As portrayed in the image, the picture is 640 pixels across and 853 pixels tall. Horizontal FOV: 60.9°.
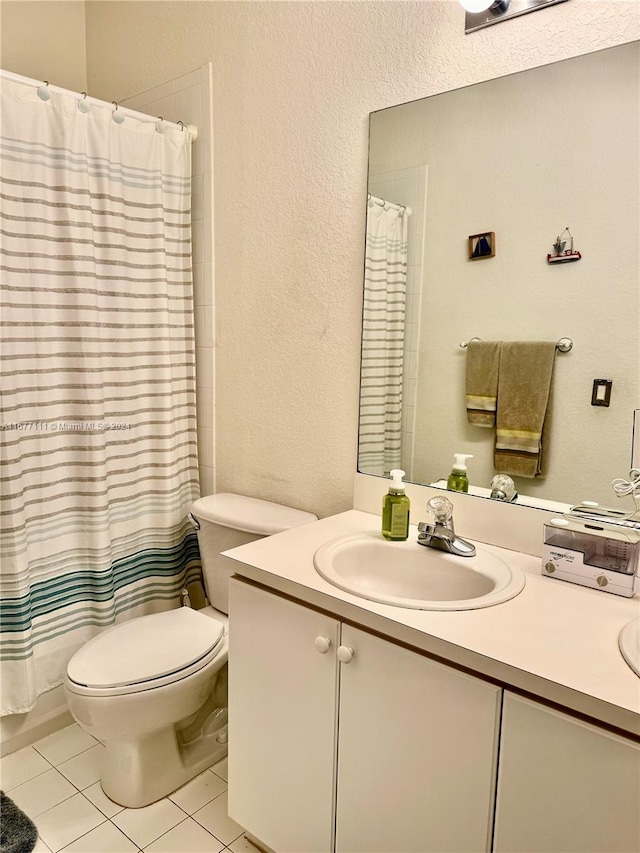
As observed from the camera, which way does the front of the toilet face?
facing the viewer and to the left of the viewer

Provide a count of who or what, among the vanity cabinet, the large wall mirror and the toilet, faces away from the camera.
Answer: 0

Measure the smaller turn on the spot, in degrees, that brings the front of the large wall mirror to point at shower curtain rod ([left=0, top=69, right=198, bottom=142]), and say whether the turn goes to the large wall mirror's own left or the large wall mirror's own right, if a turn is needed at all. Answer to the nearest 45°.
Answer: approximately 45° to the large wall mirror's own right

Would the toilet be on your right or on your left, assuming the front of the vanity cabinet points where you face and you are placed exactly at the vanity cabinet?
on your right

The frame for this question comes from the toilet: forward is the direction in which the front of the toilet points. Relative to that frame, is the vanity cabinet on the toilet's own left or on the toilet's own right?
on the toilet's own left

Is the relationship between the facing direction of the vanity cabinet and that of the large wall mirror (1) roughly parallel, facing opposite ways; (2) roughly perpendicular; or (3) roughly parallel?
roughly parallel

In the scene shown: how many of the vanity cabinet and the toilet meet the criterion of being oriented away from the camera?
0

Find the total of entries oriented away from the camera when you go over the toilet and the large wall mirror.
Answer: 0

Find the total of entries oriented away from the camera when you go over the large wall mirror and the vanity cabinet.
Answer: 0

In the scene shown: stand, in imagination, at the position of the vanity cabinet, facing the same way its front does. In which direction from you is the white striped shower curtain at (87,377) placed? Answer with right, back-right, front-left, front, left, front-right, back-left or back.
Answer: right

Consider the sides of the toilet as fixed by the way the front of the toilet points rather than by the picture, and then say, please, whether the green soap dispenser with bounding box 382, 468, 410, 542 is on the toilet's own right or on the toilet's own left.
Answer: on the toilet's own left
